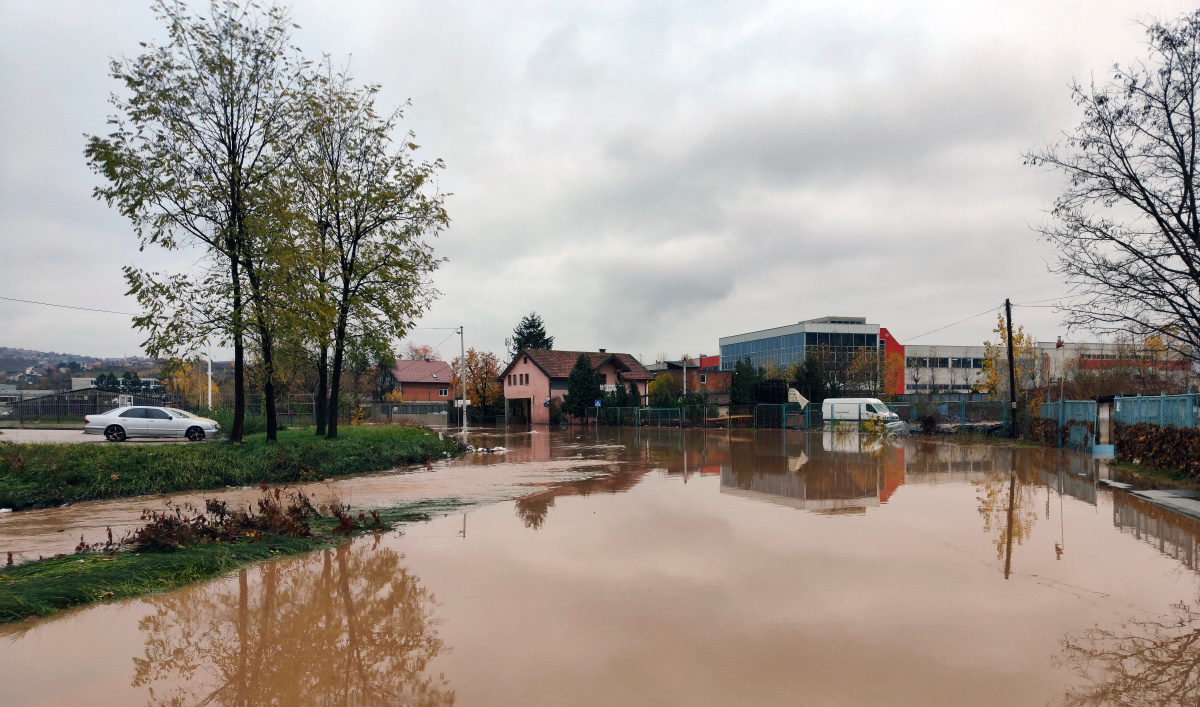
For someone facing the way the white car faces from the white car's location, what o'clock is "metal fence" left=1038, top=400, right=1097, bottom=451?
The metal fence is roughly at 1 o'clock from the white car.

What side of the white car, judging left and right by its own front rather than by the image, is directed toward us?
right

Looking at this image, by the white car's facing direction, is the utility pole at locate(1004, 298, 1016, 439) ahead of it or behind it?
ahead

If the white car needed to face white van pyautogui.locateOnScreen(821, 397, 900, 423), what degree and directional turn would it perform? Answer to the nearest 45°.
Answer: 0° — it already faces it

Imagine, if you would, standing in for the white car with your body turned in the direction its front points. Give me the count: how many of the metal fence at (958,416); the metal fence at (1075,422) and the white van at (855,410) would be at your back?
0

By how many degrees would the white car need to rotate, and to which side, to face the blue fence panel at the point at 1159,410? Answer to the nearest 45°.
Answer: approximately 45° to its right

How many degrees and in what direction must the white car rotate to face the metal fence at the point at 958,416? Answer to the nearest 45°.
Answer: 0° — it already faces it
